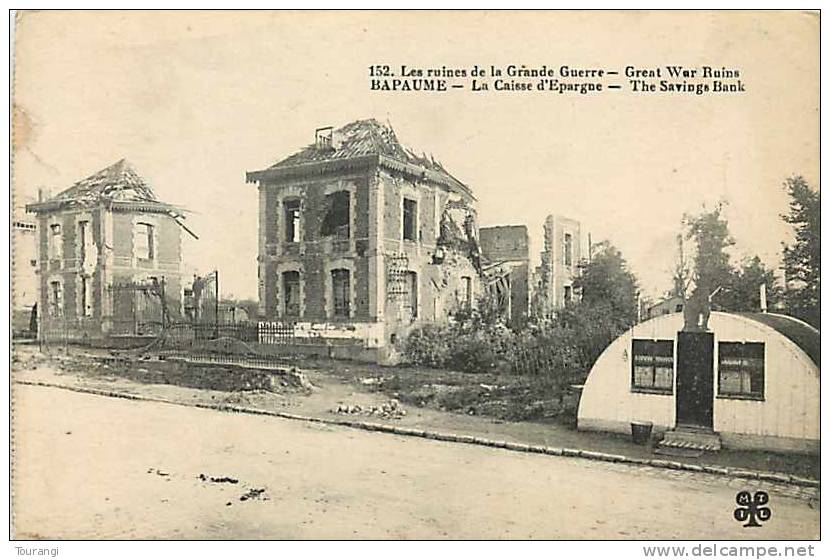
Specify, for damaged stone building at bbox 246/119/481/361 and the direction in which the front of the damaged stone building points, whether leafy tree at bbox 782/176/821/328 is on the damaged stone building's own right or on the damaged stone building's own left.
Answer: on the damaged stone building's own left

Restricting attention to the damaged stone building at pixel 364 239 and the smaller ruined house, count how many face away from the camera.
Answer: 0

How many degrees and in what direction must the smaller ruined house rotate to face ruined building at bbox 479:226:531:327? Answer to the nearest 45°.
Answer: approximately 90° to its left

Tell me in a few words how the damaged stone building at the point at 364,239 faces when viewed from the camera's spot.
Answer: facing the viewer and to the left of the viewer

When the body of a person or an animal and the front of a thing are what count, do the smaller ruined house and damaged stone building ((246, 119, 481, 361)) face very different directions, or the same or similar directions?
same or similar directions

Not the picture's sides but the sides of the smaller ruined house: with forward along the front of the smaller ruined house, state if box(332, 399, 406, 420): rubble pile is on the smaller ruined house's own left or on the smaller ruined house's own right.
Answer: on the smaller ruined house's own left

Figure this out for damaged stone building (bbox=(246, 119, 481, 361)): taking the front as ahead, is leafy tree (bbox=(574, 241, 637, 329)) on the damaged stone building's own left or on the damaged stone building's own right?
on the damaged stone building's own left

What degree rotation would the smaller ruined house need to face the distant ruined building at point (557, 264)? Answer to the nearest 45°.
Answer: approximately 90° to its left

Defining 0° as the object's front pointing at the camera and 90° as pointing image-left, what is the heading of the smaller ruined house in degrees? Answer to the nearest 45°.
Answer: approximately 45°
